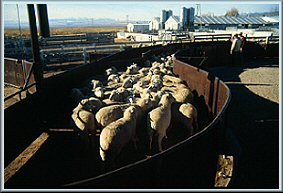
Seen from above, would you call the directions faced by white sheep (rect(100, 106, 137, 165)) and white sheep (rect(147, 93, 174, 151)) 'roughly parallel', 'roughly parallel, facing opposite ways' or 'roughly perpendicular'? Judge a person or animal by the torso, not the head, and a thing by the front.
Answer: roughly parallel

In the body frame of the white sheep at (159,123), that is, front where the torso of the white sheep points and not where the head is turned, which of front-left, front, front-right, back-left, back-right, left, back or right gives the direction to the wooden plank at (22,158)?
back-left

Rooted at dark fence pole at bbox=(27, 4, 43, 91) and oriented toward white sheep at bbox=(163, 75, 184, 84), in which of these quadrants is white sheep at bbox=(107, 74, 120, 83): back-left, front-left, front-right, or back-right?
front-left

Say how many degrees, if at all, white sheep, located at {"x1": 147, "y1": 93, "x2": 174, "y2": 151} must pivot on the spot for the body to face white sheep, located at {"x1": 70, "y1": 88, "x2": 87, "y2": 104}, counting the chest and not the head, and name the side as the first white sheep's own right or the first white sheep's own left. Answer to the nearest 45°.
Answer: approximately 90° to the first white sheep's own left

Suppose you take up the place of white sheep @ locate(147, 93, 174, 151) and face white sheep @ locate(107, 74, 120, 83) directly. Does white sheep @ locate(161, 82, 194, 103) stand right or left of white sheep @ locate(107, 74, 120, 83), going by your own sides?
right

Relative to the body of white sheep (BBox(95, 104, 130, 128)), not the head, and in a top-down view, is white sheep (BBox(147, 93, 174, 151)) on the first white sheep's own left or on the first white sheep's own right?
on the first white sheep's own right

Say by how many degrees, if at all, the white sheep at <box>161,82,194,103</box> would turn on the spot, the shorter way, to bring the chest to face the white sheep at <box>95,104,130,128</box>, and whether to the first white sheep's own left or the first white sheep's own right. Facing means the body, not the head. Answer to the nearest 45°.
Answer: approximately 45° to the first white sheep's own left

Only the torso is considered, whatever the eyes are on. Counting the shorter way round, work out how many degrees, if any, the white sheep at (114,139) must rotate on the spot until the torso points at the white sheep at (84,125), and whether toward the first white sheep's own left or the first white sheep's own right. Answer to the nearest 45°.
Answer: approximately 90° to the first white sheep's own left

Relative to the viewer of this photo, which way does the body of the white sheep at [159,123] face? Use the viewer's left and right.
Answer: facing away from the viewer and to the right of the viewer

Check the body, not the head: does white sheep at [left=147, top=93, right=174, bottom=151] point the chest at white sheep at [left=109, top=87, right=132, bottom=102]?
no

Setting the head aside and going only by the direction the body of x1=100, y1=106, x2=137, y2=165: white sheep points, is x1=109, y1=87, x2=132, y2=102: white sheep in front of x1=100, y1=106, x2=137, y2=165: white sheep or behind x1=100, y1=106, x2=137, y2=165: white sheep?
in front

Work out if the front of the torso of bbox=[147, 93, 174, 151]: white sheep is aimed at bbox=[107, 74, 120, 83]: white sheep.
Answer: no

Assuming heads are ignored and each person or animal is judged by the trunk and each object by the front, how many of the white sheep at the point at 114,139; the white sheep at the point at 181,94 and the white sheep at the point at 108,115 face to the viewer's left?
1
